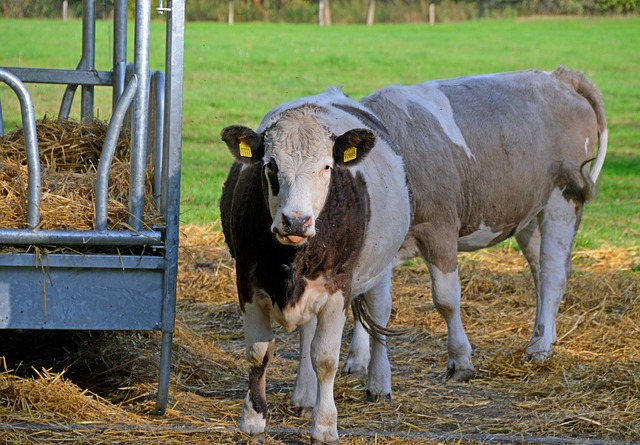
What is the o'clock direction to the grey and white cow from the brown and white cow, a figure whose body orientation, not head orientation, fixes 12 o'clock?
The grey and white cow is roughly at 7 o'clock from the brown and white cow.

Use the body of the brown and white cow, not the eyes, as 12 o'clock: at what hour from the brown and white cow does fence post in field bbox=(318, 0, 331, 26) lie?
The fence post in field is roughly at 6 o'clock from the brown and white cow.

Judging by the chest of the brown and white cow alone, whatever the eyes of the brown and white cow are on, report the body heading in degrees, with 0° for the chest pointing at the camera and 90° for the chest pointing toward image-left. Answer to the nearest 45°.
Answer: approximately 0°

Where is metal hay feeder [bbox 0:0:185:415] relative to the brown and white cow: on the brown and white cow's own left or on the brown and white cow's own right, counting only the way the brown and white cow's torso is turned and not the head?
on the brown and white cow's own right

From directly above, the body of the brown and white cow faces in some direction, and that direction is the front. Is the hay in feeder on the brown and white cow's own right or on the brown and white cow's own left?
on the brown and white cow's own right
